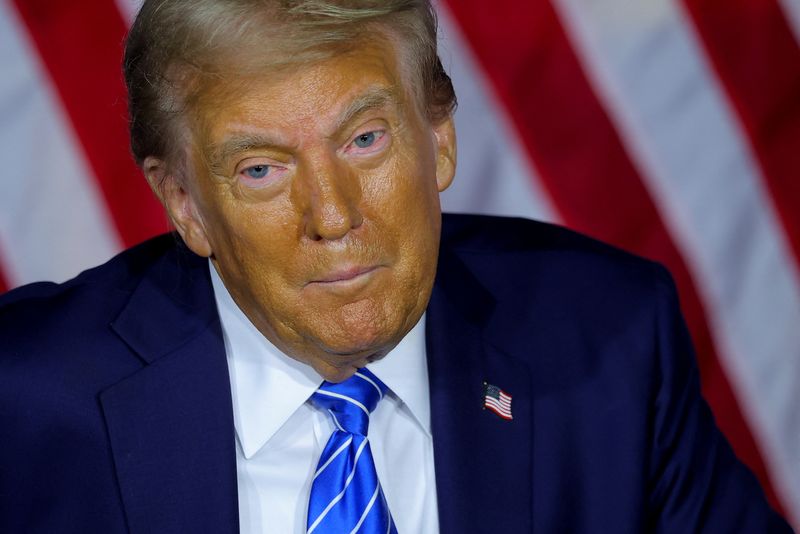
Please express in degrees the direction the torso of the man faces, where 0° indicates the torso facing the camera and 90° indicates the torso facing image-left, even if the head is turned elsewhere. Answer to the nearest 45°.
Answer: approximately 0°
